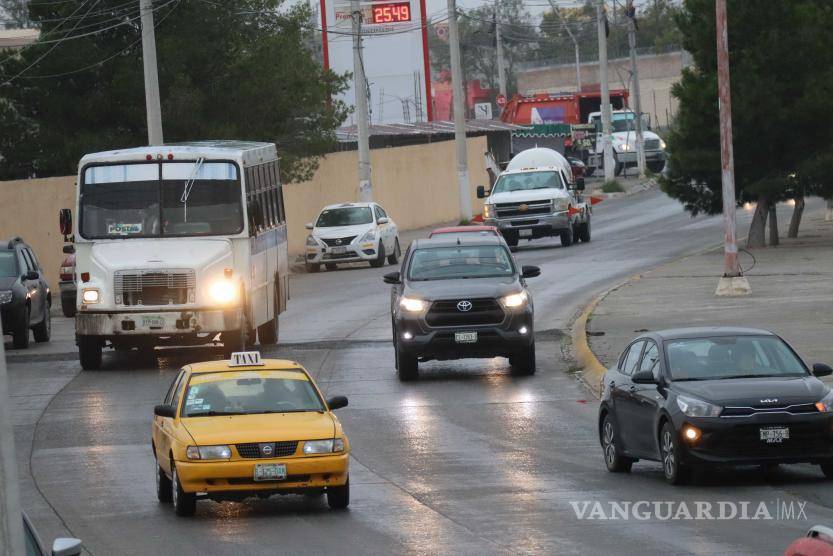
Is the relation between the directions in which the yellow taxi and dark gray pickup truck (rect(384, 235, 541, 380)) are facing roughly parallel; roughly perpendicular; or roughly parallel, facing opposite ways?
roughly parallel

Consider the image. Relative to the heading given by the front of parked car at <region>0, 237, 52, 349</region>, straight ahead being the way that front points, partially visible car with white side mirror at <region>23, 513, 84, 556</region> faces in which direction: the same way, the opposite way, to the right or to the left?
the same way

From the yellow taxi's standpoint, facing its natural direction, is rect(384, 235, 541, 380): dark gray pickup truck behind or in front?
behind

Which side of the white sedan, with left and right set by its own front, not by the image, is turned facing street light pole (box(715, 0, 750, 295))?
left

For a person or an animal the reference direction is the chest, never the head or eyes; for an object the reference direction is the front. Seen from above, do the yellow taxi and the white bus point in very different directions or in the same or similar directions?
same or similar directions

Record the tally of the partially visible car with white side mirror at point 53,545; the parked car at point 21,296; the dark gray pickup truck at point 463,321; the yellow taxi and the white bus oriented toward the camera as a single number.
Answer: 5

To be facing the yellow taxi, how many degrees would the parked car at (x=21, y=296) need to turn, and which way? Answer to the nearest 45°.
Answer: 0° — it already faces it

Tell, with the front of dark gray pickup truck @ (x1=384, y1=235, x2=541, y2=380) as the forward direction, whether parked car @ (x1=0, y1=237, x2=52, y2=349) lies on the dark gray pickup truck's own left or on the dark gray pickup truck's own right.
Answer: on the dark gray pickup truck's own right

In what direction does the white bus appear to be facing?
toward the camera

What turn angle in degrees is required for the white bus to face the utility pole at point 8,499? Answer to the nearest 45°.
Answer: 0° — it already faces it

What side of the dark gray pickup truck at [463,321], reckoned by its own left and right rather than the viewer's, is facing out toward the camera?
front

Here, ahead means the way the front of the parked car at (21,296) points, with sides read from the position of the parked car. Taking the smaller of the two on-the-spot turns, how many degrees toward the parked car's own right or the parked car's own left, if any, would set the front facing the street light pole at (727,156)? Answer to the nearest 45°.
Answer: approximately 90° to the parked car's own left

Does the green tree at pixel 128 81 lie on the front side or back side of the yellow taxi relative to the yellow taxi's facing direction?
on the back side

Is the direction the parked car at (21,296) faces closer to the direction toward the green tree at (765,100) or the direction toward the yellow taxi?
the yellow taxi

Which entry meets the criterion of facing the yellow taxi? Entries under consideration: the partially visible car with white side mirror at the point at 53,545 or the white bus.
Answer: the white bus

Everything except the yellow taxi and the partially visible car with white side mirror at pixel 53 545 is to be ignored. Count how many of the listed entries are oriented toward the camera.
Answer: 2
